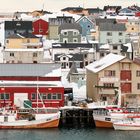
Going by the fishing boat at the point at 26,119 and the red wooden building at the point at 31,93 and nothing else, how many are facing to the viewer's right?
1

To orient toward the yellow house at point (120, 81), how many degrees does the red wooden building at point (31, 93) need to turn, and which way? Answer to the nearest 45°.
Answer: approximately 90° to its left

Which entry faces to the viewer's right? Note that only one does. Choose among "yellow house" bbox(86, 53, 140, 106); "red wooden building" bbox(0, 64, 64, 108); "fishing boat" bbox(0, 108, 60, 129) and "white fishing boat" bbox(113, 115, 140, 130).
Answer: the fishing boat

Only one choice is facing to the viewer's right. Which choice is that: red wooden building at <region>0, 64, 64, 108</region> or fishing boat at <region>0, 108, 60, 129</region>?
the fishing boat

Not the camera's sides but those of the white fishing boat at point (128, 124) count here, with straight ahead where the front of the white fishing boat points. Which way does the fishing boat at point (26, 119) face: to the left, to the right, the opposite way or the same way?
the opposite way

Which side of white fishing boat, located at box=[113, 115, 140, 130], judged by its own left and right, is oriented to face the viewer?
left
